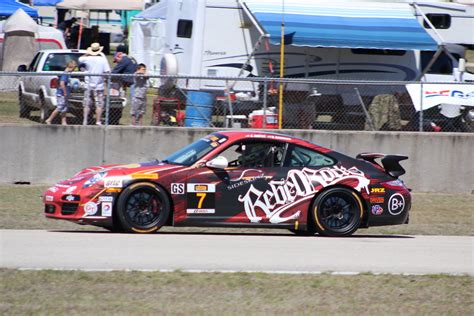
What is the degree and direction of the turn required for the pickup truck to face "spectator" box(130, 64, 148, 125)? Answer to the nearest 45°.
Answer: approximately 135° to its right

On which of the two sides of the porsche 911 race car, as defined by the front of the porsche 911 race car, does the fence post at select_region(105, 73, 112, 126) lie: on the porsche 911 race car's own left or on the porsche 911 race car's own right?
on the porsche 911 race car's own right

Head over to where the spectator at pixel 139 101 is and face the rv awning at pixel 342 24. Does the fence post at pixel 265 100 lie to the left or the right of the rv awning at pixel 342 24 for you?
right

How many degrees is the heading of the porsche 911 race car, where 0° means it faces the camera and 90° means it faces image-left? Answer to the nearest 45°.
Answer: approximately 90°

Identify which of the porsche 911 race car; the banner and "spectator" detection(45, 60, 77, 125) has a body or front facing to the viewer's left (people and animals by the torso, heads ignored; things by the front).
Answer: the porsche 911 race car

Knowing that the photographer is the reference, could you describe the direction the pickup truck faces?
facing away from the viewer and to the left of the viewer

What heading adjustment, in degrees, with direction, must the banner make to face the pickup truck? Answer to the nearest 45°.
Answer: approximately 90° to its right

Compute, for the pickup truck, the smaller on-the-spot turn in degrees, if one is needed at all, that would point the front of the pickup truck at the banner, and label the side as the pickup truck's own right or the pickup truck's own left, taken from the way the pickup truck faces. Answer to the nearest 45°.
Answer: approximately 135° to the pickup truck's own right
